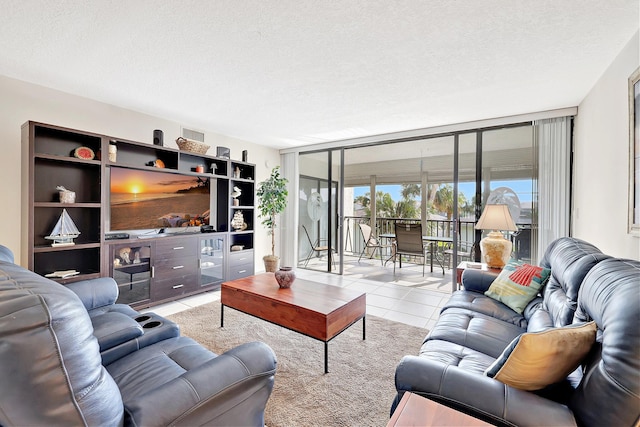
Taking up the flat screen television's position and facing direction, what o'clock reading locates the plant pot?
The plant pot is roughly at 10 o'clock from the flat screen television.

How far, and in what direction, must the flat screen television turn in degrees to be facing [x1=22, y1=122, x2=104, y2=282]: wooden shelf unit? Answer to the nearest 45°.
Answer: approximately 135° to its right

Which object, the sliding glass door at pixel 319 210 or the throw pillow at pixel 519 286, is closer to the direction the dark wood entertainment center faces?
the throw pillow

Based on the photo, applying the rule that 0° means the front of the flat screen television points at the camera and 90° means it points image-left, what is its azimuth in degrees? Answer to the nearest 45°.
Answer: approximately 315°

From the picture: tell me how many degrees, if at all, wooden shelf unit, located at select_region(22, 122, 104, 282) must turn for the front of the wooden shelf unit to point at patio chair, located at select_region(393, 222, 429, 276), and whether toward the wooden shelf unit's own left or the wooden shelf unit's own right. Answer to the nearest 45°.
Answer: approximately 45° to the wooden shelf unit's own left

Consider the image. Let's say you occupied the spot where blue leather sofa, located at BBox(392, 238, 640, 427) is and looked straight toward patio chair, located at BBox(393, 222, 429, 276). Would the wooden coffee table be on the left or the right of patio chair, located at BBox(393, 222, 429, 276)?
left

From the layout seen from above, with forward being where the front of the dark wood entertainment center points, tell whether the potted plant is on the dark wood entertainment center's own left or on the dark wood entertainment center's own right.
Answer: on the dark wood entertainment center's own left

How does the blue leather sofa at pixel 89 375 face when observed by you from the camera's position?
facing away from the viewer and to the right of the viewer

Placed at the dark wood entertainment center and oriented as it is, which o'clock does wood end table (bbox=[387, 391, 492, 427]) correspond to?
The wood end table is roughly at 1 o'clock from the dark wood entertainment center.
